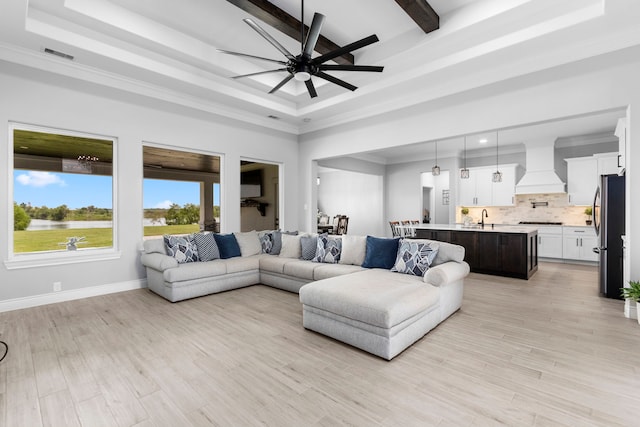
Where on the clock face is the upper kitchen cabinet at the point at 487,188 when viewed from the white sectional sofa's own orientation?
The upper kitchen cabinet is roughly at 6 o'clock from the white sectional sofa.

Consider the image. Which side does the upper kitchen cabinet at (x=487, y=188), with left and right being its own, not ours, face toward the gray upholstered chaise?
front

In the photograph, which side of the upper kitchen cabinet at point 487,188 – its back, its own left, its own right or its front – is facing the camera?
front

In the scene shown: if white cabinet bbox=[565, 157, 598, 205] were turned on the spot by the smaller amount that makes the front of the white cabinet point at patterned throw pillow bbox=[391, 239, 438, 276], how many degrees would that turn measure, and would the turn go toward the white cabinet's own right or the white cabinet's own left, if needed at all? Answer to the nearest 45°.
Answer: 0° — it already faces it

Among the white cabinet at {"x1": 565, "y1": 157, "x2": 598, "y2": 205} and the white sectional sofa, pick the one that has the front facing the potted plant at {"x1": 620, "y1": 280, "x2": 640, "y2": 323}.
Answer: the white cabinet

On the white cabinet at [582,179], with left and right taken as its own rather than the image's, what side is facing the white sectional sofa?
front

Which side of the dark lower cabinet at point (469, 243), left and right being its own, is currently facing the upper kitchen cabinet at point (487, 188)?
back

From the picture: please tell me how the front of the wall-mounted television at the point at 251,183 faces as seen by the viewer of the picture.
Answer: facing the viewer and to the left of the viewer

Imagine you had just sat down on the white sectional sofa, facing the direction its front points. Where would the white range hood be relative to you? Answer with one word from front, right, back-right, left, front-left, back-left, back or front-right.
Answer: back

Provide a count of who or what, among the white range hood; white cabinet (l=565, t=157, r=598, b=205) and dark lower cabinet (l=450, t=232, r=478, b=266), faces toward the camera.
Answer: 3

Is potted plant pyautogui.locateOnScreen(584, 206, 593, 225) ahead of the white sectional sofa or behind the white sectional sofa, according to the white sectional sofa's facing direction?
behind

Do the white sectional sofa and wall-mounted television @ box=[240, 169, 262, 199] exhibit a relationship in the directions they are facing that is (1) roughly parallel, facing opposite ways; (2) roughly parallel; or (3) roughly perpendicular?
roughly parallel

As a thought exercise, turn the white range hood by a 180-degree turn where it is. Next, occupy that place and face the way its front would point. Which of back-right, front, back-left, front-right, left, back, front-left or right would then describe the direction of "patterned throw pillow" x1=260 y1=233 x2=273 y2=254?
back-left

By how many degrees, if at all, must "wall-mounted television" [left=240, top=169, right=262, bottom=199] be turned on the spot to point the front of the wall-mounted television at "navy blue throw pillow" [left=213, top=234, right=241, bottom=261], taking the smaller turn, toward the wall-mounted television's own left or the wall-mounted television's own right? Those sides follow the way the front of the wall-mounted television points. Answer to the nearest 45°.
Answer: approximately 45° to the wall-mounted television's own left

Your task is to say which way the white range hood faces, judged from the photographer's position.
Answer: facing the viewer
